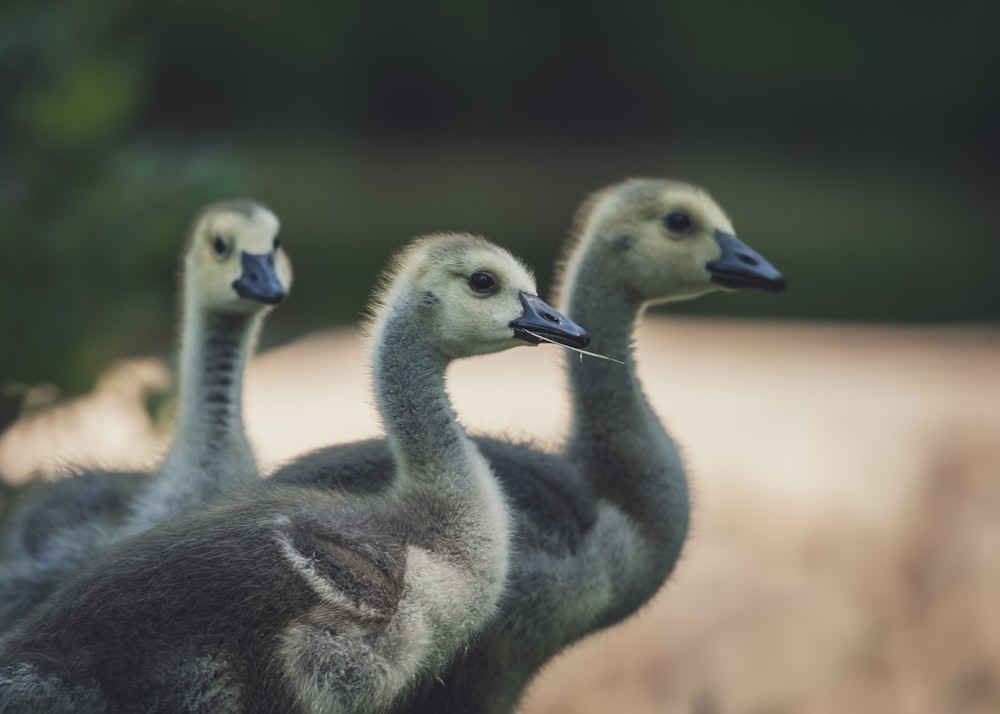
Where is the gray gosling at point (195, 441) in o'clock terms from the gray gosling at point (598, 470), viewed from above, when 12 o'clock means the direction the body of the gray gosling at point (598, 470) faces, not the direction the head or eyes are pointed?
the gray gosling at point (195, 441) is roughly at 6 o'clock from the gray gosling at point (598, 470).

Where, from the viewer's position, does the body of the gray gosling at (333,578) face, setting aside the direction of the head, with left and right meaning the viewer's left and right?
facing to the right of the viewer

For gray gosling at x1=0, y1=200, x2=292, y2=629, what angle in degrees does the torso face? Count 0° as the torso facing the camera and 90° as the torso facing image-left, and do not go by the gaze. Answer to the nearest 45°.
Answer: approximately 315°

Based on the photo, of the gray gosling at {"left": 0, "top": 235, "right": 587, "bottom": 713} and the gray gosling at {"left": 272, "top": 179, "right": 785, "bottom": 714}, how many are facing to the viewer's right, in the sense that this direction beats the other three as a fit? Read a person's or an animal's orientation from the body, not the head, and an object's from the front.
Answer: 2

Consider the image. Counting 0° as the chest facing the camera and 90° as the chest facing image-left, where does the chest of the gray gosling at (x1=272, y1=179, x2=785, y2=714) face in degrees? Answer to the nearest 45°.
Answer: approximately 270°
